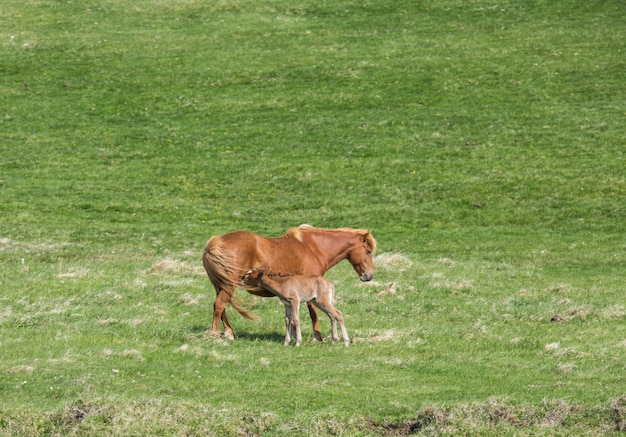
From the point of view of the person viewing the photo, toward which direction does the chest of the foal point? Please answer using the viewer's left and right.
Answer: facing to the left of the viewer

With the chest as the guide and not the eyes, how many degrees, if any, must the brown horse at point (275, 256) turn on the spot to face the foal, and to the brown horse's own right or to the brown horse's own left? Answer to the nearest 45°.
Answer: approximately 90° to the brown horse's own right

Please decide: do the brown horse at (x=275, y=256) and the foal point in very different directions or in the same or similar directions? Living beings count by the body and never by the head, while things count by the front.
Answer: very different directions

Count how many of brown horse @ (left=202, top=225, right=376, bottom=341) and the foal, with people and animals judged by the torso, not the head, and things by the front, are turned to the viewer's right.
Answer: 1

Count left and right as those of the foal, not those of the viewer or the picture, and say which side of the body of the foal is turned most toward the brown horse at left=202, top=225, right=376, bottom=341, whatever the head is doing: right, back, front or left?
right

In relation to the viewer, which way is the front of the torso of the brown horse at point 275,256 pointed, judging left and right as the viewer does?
facing to the right of the viewer
